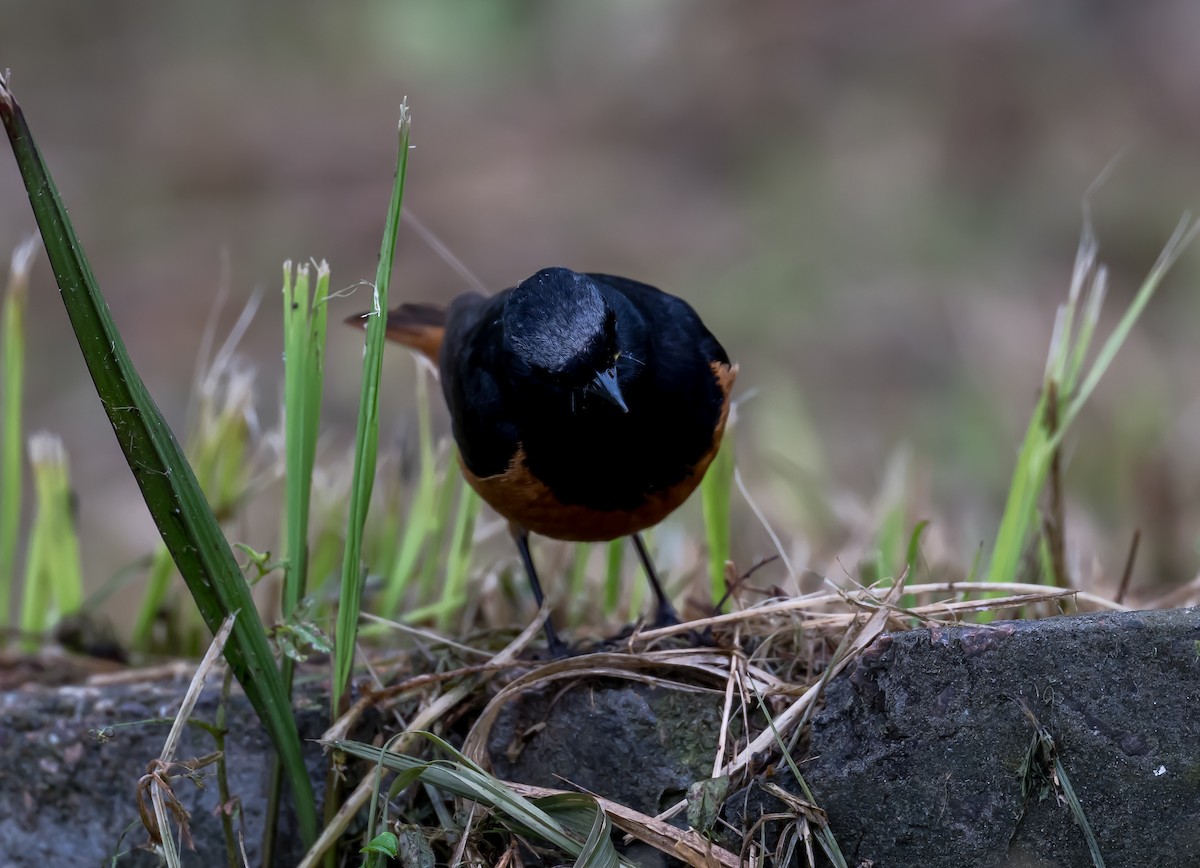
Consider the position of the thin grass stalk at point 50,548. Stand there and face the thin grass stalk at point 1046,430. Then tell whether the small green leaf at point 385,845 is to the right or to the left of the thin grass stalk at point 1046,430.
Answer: right

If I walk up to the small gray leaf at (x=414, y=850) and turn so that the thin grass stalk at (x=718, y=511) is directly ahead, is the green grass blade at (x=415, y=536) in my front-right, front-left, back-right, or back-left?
front-left

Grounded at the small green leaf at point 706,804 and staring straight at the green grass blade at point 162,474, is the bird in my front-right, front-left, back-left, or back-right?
front-right

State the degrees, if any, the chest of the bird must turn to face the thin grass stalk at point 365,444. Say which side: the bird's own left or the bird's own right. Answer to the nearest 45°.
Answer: approximately 90° to the bird's own right

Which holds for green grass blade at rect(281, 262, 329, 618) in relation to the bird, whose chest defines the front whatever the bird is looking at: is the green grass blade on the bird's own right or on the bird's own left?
on the bird's own right

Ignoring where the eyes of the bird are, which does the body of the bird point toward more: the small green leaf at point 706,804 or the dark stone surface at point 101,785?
the small green leaf

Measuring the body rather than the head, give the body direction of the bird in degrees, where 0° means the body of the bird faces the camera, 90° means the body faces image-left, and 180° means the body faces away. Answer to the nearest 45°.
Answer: approximately 315°
